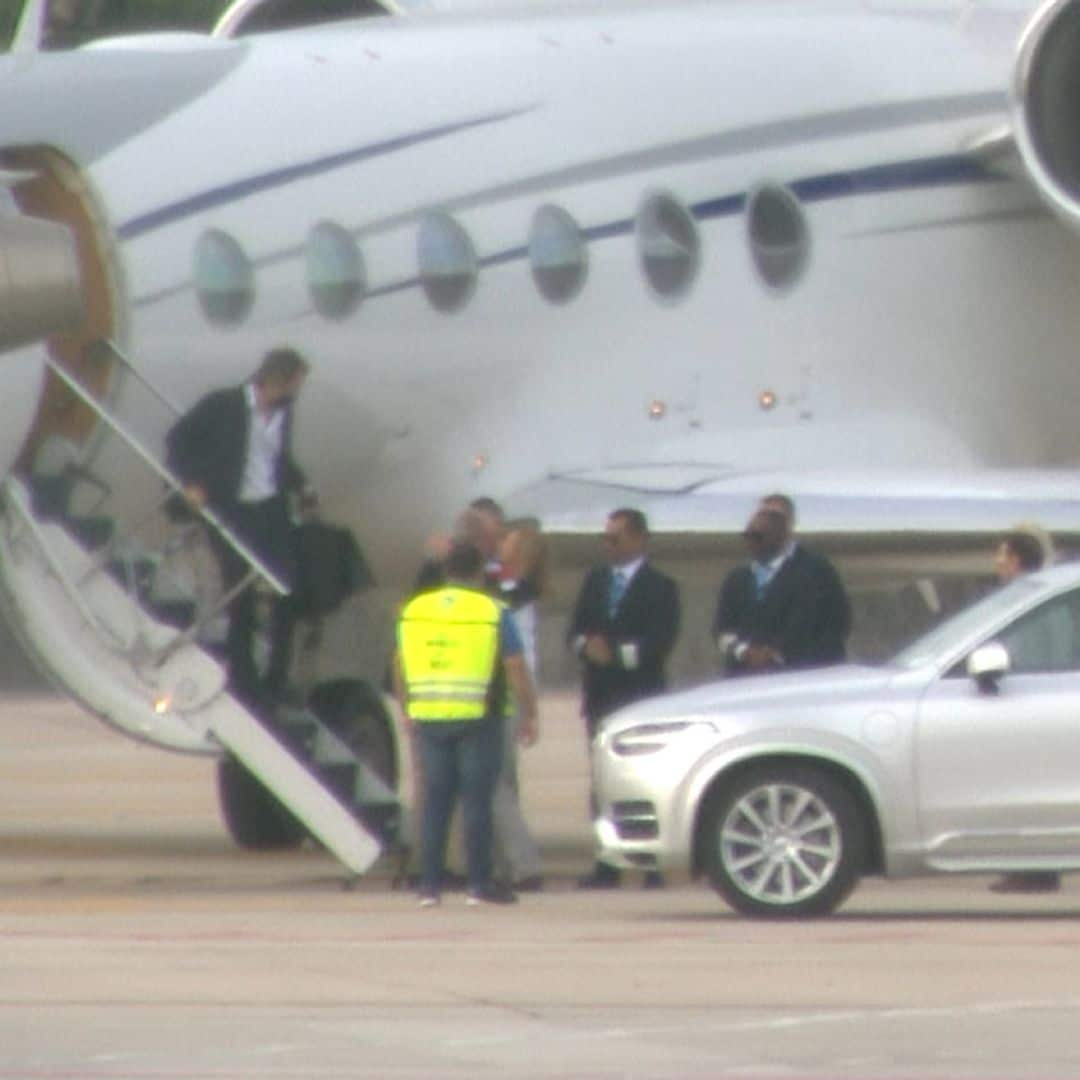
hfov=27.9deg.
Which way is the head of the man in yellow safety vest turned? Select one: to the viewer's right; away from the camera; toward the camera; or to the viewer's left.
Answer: away from the camera

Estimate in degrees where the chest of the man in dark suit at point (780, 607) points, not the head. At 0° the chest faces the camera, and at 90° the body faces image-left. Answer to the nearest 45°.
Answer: approximately 45°

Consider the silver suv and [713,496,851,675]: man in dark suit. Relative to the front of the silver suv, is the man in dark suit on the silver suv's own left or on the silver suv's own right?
on the silver suv's own right

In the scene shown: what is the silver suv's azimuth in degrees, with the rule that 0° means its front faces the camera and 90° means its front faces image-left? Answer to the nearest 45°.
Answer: approximately 90°

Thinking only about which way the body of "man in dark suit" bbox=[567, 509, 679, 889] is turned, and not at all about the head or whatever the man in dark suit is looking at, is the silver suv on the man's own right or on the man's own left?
on the man's own left

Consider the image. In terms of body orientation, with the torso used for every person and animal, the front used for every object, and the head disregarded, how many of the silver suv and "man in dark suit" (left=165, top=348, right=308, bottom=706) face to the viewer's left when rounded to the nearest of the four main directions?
1

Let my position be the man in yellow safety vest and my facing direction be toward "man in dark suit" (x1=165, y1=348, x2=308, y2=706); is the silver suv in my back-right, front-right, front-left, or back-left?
back-right
